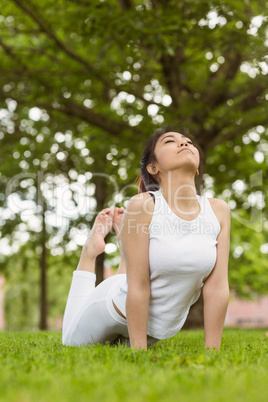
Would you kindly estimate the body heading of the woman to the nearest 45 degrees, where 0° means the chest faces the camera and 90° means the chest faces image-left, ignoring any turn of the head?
approximately 315°

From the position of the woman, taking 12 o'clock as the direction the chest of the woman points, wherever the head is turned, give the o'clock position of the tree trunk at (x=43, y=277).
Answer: The tree trunk is roughly at 7 o'clock from the woman.
